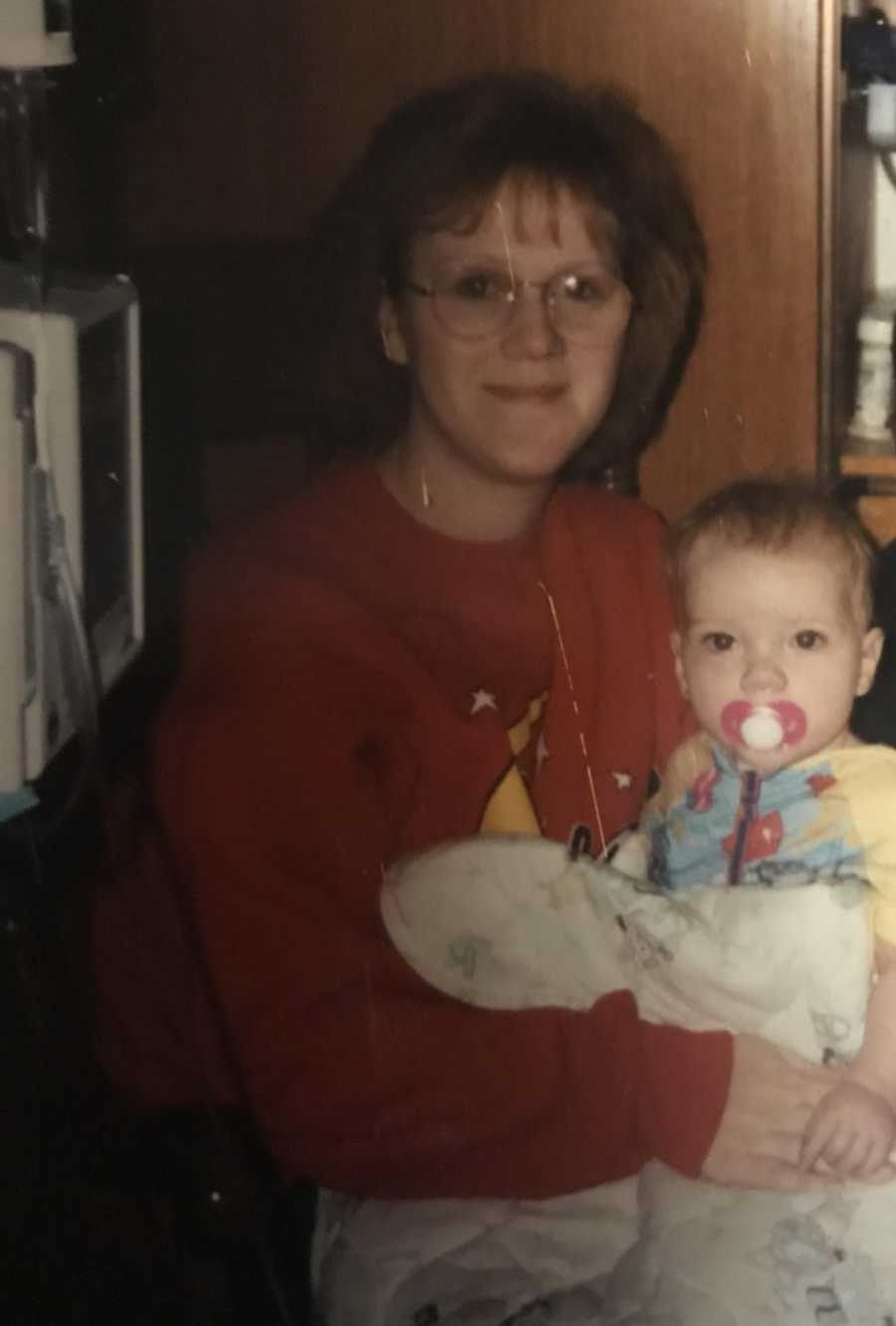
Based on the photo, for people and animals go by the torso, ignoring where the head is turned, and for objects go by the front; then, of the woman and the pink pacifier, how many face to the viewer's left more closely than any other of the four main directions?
0

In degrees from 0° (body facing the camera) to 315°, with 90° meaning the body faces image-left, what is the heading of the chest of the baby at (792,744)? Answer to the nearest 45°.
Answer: approximately 0°

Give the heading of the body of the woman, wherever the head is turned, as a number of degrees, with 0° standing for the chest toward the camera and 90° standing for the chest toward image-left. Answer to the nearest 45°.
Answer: approximately 315°

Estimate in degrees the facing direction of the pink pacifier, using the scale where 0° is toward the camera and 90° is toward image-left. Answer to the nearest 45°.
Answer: approximately 0°
